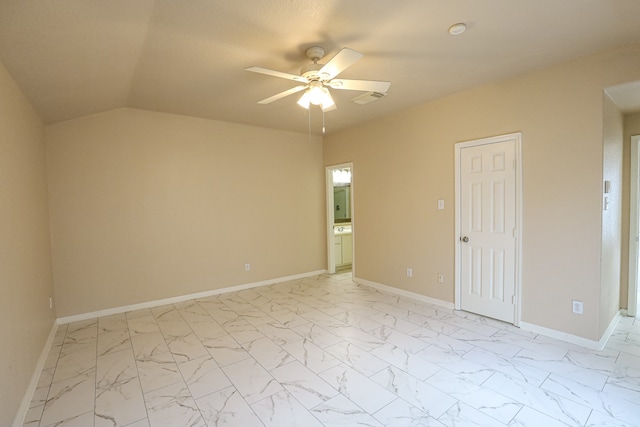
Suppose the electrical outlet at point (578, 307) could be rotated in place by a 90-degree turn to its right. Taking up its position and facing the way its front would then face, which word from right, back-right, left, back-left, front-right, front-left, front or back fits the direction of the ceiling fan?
front-left

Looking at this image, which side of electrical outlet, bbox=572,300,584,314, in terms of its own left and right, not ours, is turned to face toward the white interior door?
right

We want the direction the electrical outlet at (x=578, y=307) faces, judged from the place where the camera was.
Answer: facing the viewer
